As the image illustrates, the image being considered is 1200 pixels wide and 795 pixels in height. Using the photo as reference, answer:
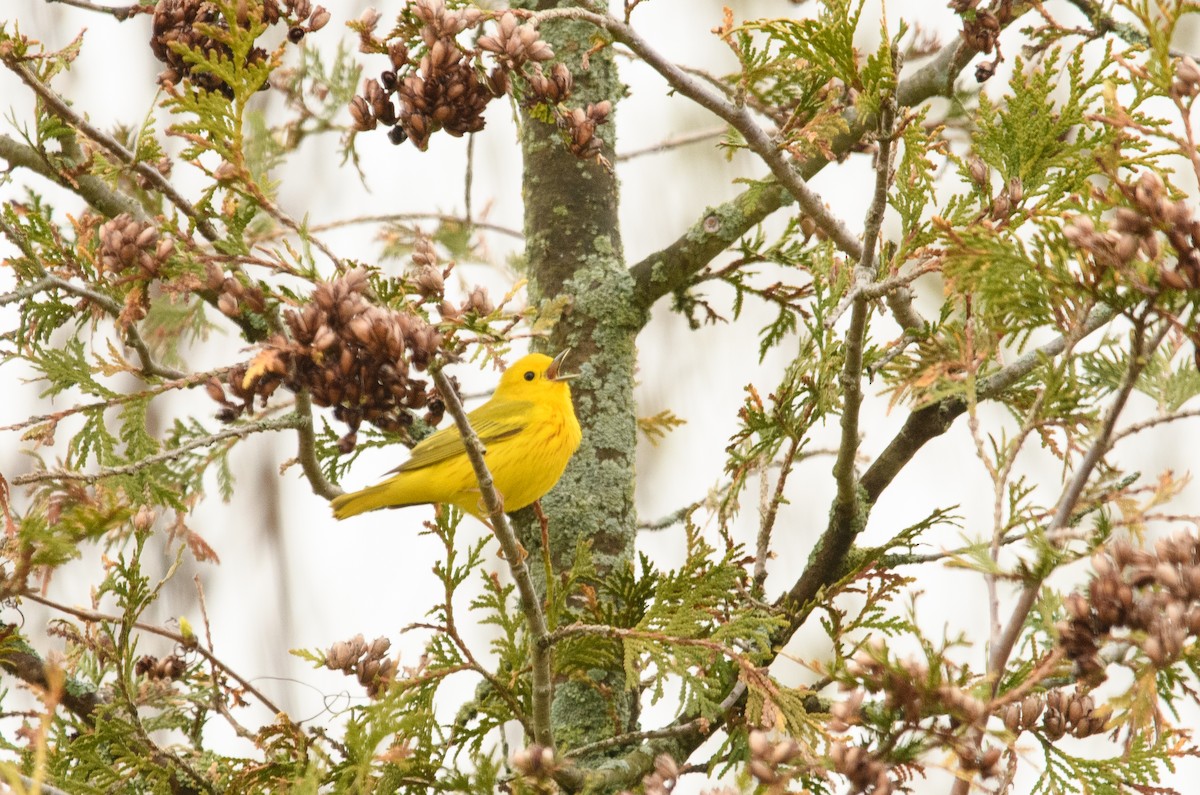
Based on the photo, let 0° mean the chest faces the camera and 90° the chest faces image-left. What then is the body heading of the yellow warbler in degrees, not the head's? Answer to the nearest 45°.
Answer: approximately 270°
